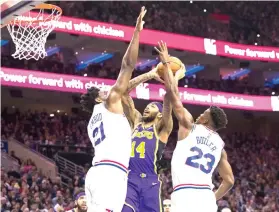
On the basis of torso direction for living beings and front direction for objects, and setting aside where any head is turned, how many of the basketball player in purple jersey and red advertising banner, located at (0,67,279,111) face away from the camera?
0

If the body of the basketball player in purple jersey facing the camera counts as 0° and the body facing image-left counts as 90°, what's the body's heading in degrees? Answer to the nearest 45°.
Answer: approximately 45°

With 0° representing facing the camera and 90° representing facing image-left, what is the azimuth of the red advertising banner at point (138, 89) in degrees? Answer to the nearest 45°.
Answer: approximately 0°

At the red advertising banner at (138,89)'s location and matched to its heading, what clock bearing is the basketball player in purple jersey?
The basketball player in purple jersey is roughly at 12 o'clock from the red advertising banner.

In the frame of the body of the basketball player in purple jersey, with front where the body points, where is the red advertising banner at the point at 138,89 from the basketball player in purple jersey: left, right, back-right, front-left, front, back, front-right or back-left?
back-right
